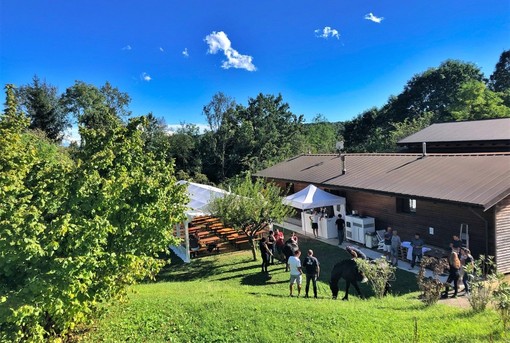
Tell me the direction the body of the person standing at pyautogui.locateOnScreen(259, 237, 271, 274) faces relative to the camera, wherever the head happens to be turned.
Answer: to the viewer's right

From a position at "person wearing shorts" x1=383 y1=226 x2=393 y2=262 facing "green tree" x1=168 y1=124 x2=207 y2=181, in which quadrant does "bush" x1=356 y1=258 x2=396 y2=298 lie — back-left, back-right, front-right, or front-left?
back-left

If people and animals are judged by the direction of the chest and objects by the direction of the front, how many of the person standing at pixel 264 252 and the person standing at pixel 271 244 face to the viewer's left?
0

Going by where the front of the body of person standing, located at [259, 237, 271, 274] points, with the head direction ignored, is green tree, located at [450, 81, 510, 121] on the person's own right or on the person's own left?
on the person's own left

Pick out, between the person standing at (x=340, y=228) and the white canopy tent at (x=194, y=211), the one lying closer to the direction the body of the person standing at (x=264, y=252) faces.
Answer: the person standing

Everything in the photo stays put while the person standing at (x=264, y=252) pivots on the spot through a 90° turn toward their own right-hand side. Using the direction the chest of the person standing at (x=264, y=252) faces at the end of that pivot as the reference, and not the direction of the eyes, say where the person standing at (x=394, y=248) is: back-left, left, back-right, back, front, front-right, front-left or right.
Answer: left

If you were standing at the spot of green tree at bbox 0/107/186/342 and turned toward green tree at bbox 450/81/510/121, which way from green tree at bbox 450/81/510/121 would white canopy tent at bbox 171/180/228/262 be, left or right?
left

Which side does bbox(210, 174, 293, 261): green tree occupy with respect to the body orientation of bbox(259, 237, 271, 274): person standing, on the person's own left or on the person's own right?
on the person's own left
